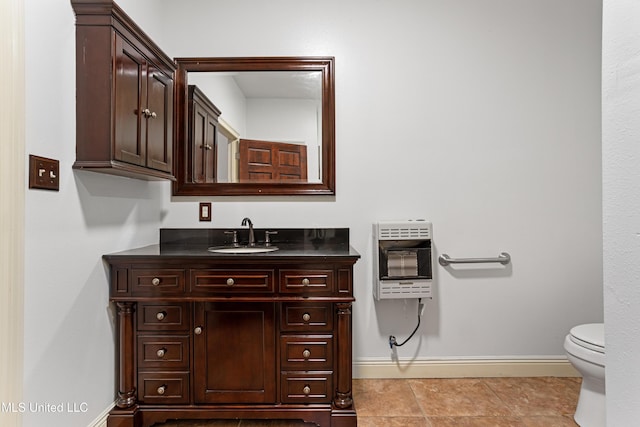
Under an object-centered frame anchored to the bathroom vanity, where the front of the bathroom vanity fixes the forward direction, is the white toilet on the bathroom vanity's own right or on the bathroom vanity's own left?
on the bathroom vanity's own left

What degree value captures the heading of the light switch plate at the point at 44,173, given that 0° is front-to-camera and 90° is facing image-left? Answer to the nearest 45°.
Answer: approximately 315°

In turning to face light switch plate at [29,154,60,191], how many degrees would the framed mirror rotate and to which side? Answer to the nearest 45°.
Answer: approximately 45° to its right

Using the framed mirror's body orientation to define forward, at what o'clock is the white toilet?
The white toilet is roughly at 10 o'clock from the framed mirror.

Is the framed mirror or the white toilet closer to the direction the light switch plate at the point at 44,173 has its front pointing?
the white toilet

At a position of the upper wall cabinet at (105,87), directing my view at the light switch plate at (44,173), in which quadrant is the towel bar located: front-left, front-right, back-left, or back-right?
back-left

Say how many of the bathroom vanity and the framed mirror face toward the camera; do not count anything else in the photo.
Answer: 2

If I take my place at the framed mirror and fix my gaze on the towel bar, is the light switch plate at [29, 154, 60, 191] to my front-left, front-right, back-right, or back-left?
back-right

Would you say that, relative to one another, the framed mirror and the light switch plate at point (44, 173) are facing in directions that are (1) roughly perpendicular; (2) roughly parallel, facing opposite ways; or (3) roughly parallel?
roughly perpendicular

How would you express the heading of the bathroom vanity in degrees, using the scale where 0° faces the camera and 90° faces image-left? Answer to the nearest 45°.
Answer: approximately 0°

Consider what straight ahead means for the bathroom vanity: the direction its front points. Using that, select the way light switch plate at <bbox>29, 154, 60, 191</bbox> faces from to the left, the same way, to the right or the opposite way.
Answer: to the left
